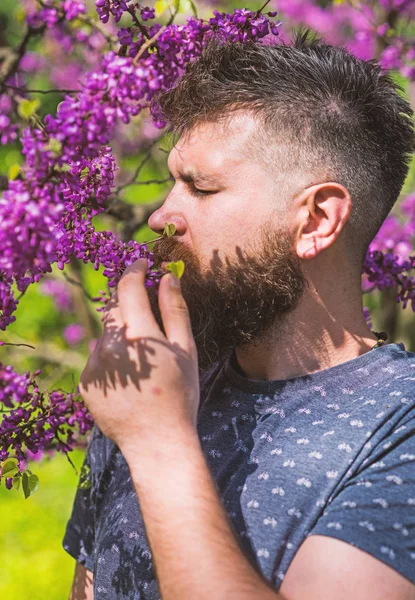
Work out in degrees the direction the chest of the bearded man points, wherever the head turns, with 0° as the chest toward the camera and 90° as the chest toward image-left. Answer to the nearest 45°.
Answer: approximately 45°

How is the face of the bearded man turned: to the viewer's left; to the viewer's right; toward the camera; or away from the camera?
to the viewer's left
